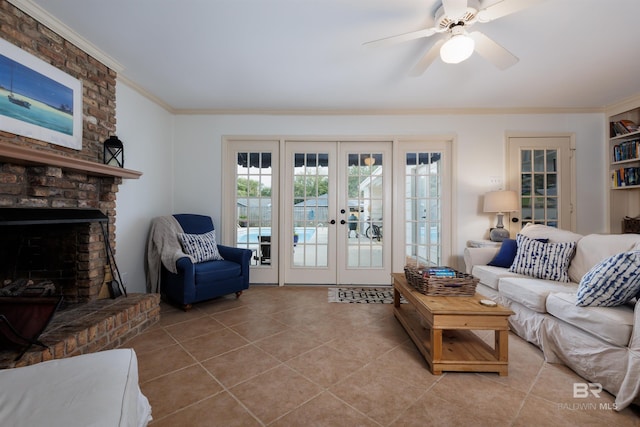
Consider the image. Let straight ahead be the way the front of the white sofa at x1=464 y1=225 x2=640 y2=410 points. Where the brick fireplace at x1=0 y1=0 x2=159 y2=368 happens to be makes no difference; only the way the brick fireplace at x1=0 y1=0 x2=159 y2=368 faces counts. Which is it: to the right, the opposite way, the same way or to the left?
the opposite way

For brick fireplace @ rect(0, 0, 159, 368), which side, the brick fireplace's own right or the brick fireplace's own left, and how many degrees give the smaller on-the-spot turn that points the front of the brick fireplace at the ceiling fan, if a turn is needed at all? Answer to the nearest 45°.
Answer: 0° — it already faces it

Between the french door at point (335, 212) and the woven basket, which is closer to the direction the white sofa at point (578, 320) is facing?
the woven basket

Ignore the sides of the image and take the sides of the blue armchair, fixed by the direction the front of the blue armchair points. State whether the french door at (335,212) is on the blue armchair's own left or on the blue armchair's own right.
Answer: on the blue armchair's own left

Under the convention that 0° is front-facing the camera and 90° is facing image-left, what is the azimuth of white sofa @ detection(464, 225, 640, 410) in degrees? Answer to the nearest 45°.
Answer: approximately 45°

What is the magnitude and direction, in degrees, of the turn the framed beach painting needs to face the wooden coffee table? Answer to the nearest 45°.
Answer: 0° — it already faces it

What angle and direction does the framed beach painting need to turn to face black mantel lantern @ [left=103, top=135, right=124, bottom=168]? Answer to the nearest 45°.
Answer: approximately 90° to its left

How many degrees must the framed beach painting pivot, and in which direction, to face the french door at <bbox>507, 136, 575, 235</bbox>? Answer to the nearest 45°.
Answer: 0° — it already faces it
